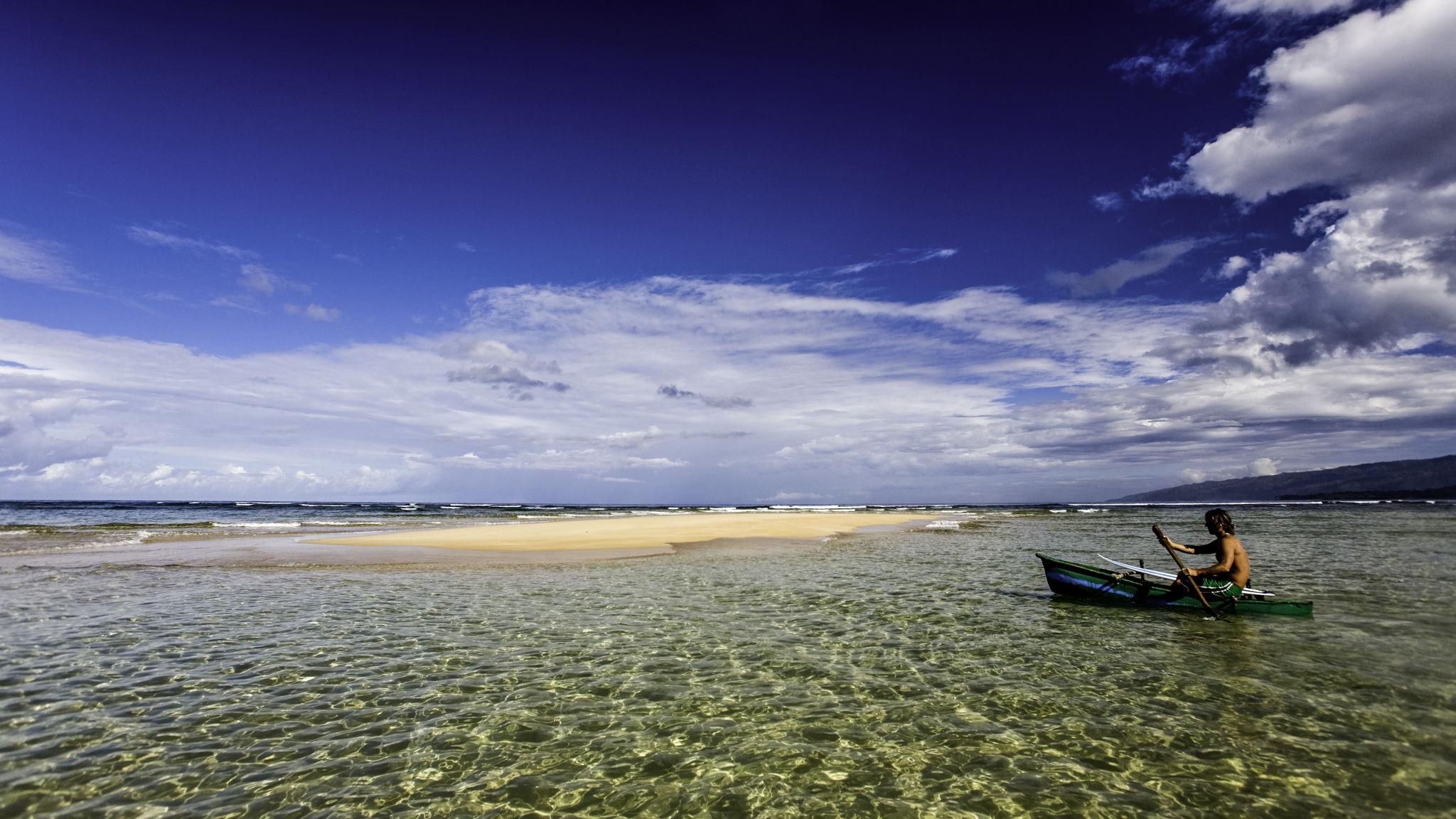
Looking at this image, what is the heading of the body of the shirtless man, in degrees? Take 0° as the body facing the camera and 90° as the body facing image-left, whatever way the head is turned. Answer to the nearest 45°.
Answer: approximately 90°

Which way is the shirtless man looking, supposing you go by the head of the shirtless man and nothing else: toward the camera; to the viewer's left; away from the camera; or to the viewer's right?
to the viewer's left

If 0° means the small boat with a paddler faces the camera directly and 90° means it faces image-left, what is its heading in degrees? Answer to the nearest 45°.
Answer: approximately 90°
